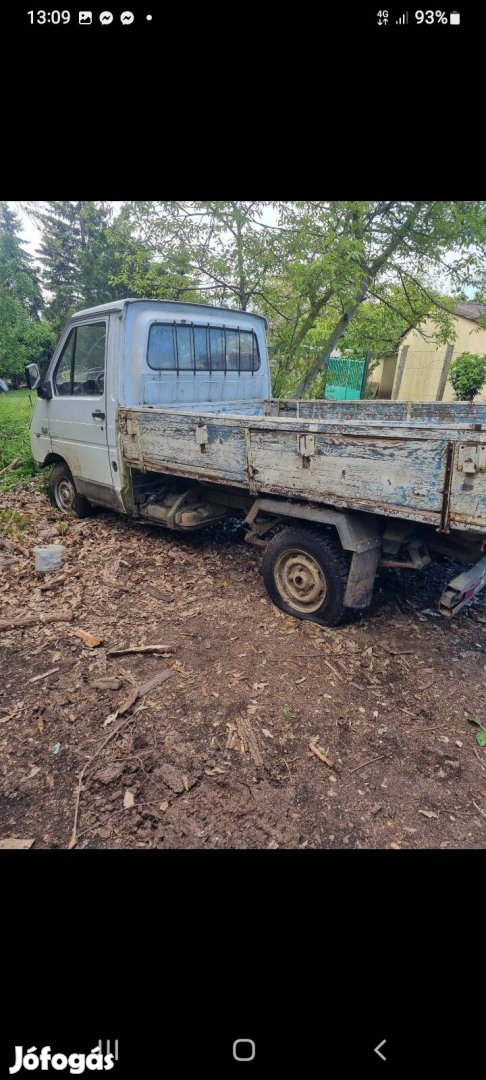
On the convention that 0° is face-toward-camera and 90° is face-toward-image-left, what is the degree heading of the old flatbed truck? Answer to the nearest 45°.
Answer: approximately 135°

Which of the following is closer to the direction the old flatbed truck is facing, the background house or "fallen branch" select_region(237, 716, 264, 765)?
the background house

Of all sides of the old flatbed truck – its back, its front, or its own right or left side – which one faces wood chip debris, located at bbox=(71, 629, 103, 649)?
left

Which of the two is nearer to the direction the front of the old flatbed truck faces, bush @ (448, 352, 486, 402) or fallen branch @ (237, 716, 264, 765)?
the bush

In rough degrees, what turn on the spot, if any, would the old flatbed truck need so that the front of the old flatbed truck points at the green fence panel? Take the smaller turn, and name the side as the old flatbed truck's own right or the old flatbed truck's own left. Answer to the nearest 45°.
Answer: approximately 45° to the old flatbed truck's own right
